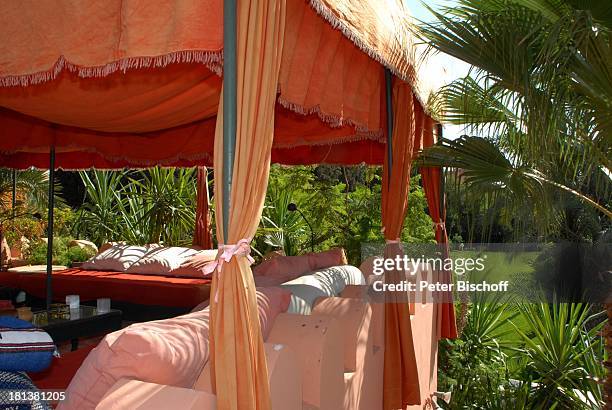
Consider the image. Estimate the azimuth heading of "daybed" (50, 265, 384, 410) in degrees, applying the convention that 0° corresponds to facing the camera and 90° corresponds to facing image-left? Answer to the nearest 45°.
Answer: approximately 90°

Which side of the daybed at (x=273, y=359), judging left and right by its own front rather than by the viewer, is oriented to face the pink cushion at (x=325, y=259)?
right

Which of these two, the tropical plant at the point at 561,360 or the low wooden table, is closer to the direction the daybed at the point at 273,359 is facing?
the low wooden table

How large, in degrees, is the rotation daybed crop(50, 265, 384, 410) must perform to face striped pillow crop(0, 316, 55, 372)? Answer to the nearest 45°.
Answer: approximately 45° to its left

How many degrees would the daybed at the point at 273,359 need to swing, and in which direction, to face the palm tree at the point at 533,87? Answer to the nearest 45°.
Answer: approximately 135° to its right

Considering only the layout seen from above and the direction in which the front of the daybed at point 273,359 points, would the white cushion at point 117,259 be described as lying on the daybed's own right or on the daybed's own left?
on the daybed's own right

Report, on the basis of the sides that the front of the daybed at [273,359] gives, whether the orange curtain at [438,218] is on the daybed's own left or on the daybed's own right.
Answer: on the daybed's own right

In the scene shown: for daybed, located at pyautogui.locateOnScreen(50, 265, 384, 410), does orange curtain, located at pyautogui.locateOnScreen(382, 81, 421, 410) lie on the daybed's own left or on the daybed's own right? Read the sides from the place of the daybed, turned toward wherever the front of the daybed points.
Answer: on the daybed's own right

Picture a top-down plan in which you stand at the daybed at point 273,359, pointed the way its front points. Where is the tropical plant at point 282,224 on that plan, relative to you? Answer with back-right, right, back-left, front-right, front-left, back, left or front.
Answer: right

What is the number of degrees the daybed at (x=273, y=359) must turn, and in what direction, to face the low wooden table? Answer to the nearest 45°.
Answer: approximately 45° to its right
